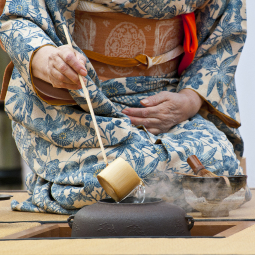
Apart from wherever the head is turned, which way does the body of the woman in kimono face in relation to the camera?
toward the camera
